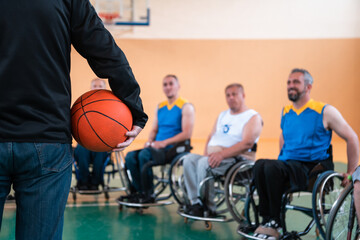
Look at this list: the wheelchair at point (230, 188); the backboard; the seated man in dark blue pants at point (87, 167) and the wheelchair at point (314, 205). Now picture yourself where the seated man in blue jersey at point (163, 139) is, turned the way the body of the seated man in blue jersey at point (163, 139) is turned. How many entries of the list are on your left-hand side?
2

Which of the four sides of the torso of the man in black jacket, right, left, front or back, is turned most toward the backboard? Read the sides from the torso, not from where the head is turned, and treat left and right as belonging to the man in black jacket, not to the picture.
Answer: front

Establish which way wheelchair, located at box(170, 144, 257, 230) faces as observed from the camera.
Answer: facing the viewer and to the left of the viewer

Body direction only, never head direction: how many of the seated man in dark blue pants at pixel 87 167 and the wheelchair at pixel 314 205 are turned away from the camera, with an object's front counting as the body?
0

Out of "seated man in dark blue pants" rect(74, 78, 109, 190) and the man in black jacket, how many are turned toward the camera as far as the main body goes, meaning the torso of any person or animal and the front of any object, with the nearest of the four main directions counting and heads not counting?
1

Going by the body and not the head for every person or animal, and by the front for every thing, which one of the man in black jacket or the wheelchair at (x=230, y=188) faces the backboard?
the man in black jacket

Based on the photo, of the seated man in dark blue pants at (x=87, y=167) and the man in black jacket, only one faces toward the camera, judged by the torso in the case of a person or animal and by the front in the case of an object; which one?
the seated man in dark blue pants

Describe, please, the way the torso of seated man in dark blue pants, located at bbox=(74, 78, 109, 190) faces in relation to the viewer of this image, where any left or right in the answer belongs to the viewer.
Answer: facing the viewer

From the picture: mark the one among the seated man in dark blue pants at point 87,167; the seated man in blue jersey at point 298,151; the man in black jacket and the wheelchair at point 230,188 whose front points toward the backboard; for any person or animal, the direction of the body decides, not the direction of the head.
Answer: the man in black jacket

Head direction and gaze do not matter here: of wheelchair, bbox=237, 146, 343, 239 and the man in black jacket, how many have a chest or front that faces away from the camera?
1

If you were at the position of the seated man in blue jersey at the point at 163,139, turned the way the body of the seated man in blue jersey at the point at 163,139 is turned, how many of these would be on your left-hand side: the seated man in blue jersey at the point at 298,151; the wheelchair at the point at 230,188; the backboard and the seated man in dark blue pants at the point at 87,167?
2

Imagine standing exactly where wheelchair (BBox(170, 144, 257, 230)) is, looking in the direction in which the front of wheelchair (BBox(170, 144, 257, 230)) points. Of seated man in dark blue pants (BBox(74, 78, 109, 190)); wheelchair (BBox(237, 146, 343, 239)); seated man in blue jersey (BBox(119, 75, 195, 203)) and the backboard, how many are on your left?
1

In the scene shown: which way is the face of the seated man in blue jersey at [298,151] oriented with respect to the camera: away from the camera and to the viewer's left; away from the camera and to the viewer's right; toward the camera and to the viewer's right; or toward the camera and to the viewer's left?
toward the camera and to the viewer's left

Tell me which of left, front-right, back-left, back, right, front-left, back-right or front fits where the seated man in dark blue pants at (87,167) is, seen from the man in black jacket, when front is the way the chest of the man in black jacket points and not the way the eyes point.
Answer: front

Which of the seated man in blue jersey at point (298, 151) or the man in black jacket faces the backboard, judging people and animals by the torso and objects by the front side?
the man in black jacket

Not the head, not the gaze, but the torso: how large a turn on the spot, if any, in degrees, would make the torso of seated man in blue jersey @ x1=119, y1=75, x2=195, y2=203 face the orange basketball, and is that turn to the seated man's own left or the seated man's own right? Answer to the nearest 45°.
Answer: approximately 45° to the seated man's own left
